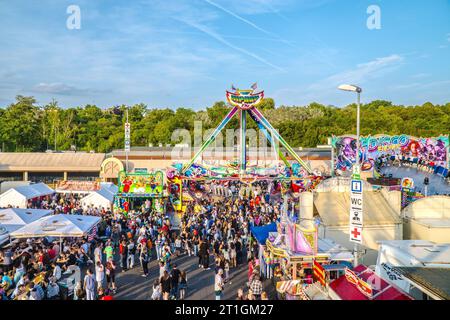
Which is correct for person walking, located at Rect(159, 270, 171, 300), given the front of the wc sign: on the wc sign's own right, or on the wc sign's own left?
on the wc sign's own right

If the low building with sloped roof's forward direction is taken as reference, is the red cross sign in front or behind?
in front

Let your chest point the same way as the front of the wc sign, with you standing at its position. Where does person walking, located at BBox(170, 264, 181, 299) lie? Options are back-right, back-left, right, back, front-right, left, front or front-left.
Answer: right

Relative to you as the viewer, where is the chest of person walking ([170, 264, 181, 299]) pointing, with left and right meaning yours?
facing away from the viewer

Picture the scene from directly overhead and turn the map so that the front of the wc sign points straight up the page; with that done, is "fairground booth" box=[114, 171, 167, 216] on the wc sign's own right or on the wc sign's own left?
on the wc sign's own right

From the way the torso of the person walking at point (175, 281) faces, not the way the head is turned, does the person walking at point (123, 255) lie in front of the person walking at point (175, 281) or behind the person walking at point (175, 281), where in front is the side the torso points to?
in front

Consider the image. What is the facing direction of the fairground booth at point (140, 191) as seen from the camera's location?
facing the viewer

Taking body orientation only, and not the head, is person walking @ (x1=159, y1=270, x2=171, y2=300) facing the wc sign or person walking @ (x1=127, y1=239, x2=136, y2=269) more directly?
the person walking

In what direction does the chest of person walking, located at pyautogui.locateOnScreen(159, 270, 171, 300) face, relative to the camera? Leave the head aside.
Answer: away from the camera

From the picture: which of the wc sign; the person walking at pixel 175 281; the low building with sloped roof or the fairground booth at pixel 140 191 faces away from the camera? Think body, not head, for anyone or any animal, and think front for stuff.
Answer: the person walking

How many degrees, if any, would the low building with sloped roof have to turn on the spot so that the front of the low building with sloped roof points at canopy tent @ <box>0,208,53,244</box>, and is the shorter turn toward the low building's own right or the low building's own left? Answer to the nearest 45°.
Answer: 0° — it already faces it

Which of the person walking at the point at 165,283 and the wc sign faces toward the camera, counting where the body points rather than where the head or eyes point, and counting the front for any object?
the wc sign

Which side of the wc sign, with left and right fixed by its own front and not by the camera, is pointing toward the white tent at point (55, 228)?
right

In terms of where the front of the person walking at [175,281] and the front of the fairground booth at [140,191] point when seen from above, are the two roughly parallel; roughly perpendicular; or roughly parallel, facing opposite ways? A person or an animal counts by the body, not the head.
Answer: roughly parallel, facing opposite ways

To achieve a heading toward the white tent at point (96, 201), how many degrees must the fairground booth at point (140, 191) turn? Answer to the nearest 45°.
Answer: approximately 90° to its right
